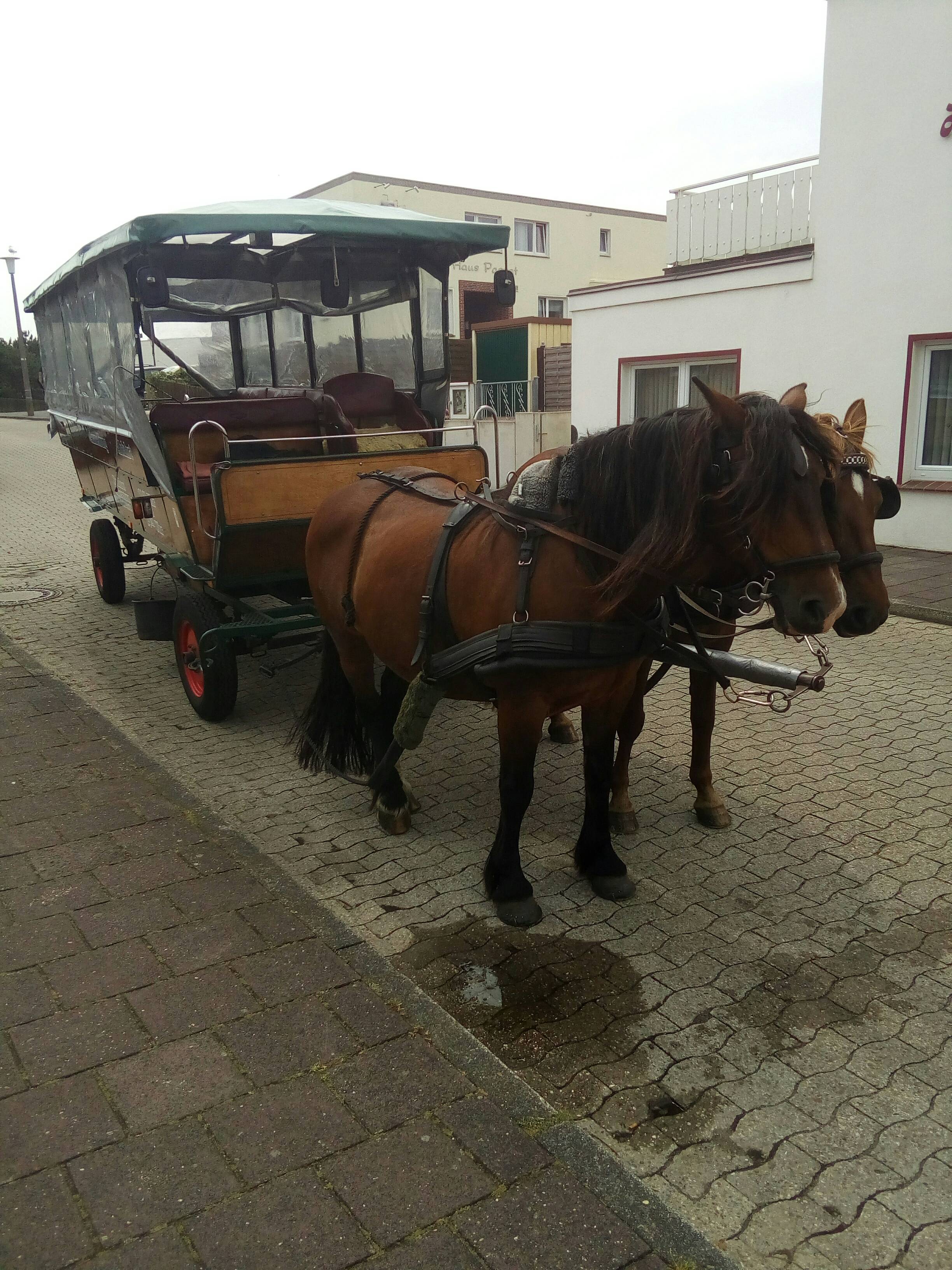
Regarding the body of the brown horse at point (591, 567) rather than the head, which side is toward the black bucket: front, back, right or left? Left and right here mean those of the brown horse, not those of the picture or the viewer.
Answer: back

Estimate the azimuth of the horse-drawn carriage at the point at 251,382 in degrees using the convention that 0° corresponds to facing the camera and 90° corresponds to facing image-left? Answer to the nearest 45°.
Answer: approximately 315°

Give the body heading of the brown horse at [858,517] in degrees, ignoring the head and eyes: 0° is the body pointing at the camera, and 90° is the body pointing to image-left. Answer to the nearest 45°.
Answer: approximately 315°

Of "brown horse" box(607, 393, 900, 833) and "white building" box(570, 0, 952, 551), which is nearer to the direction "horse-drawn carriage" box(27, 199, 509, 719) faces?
the brown horse

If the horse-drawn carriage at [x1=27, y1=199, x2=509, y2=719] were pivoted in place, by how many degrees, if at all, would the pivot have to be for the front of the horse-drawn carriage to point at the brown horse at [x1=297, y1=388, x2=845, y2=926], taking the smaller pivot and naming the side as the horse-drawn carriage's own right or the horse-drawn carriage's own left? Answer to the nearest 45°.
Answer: approximately 45° to the horse-drawn carriage's own right

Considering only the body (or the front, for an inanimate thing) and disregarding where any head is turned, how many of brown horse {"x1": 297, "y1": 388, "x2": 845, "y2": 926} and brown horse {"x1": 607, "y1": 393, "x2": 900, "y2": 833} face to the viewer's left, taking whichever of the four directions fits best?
0

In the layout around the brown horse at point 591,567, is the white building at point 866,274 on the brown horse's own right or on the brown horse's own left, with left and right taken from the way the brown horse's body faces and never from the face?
on the brown horse's own left

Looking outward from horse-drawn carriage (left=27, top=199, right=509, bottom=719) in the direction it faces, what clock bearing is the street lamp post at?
The street lamp post is roughly at 7 o'clock from the horse-drawn carriage.

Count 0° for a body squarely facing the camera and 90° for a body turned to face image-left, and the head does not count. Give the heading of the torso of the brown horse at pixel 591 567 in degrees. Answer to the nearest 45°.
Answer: approximately 315°

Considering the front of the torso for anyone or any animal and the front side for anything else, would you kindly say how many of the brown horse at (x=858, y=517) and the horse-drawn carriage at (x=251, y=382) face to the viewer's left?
0

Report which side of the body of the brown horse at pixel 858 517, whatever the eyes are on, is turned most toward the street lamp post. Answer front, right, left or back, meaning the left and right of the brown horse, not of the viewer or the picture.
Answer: back

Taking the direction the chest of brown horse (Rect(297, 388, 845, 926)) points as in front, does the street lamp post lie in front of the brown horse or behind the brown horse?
behind

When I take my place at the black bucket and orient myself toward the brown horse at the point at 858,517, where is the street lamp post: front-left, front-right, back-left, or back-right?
back-left
